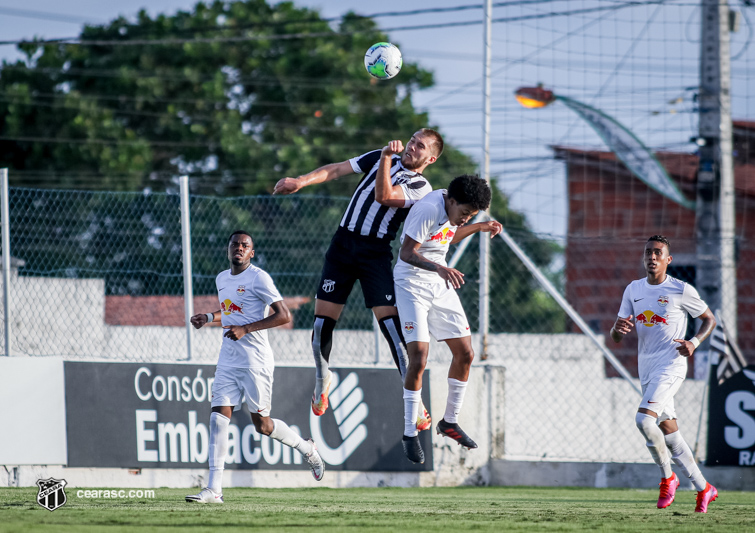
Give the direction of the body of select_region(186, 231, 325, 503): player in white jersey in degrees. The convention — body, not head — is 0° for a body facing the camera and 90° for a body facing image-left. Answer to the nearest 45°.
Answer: approximately 45°

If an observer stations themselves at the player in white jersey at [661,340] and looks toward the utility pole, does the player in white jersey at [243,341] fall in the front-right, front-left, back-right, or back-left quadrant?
back-left

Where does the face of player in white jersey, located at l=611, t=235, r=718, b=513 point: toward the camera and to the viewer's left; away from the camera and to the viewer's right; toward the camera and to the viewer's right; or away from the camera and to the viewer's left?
toward the camera and to the viewer's left

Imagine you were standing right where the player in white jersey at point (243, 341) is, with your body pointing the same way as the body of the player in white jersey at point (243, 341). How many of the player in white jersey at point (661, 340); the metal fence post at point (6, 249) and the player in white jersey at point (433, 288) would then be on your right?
1

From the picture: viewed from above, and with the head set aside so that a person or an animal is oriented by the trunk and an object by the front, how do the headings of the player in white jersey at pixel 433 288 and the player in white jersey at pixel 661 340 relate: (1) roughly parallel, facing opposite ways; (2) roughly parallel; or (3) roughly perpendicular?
roughly perpendicular

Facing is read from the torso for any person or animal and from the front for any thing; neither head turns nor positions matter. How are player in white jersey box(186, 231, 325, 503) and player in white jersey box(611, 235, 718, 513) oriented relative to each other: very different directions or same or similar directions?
same or similar directions

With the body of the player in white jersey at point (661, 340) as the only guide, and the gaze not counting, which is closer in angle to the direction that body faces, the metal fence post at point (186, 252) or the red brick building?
the metal fence post
